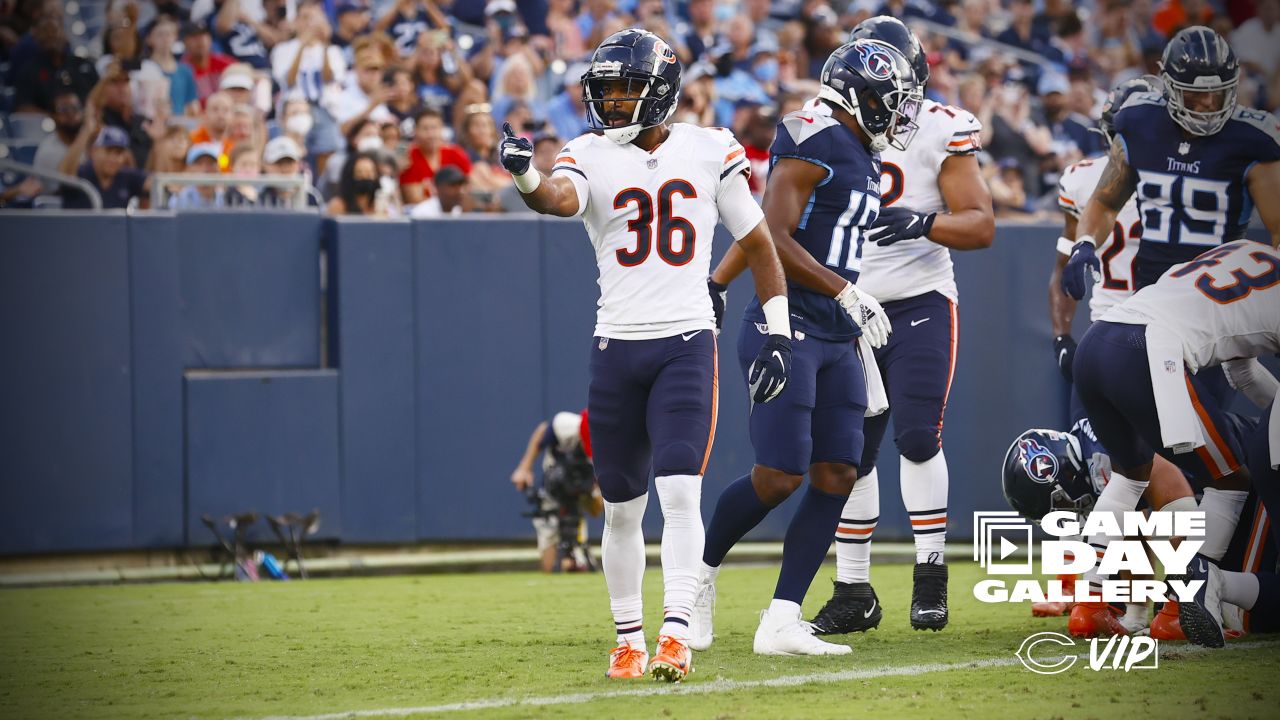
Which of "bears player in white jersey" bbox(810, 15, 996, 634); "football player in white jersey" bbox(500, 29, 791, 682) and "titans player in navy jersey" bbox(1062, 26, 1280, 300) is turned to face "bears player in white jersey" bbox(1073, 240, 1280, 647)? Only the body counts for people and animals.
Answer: the titans player in navy jersey

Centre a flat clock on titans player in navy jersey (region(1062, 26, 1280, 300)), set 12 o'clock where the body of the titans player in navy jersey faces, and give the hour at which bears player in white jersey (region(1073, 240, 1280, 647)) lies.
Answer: The bears player in white jersey is roughly at 12 o'clock from the titans player in navy jersey.

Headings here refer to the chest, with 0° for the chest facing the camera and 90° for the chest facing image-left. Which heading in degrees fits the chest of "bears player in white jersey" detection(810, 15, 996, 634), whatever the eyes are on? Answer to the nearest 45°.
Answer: approximately 45°

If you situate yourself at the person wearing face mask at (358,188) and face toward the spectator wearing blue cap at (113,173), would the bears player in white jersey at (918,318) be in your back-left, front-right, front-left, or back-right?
back-left

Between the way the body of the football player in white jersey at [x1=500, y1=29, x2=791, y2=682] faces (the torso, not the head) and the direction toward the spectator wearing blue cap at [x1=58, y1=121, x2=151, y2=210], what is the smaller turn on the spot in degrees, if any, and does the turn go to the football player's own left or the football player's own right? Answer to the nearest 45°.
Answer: approximately 135° to the football player's own right

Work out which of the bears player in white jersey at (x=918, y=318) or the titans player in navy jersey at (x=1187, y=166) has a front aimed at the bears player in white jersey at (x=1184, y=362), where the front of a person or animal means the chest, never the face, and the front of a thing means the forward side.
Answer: the titans player in navy jersey

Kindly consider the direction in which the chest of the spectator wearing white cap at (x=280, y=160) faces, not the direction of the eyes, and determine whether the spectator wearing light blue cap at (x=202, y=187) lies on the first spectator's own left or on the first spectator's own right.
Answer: on the first spectator's own right
